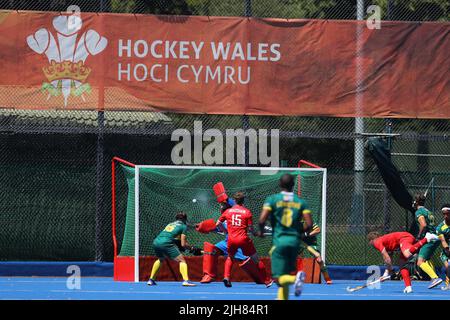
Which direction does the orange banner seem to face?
toward the camera

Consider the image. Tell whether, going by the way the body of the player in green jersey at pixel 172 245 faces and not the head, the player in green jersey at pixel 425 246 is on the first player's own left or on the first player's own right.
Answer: on the first player's own right

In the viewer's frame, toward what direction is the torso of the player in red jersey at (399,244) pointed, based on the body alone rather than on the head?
to the viewer's left

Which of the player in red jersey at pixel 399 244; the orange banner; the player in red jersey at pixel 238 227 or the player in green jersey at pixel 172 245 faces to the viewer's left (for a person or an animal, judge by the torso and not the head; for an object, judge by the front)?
the player in red jersey at pixel 399 244

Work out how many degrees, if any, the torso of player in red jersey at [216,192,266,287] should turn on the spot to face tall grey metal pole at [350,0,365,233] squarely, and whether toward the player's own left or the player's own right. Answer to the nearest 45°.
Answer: approximately 45° to the player's own right

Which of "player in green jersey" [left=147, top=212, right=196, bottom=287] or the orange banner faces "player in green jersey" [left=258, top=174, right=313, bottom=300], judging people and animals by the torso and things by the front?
the orange banner

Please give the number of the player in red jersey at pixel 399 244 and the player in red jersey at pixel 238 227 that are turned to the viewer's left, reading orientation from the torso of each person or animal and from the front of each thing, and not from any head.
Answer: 1

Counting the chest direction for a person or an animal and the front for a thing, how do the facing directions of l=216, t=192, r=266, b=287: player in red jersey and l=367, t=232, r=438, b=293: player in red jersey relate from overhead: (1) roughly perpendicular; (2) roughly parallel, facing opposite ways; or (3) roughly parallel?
roughly perpendicular

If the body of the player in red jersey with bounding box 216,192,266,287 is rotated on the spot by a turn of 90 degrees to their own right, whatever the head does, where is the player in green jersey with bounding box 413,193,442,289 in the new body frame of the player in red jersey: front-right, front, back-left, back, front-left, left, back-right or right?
front

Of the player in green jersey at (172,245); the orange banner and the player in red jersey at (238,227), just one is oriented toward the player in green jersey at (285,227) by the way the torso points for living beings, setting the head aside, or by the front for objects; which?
the orange banner

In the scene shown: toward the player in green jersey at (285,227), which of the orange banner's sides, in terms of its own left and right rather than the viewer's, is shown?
front

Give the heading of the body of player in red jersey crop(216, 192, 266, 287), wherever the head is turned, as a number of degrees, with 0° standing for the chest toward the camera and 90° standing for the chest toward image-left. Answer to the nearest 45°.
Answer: approximately 180°

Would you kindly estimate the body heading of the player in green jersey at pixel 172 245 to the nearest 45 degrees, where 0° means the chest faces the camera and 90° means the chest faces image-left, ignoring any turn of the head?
approximately 225°

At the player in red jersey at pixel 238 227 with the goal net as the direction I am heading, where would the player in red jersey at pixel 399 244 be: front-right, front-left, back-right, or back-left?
back-right

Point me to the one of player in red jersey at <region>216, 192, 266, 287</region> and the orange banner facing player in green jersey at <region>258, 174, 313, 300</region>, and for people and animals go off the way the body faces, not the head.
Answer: the orange banner
